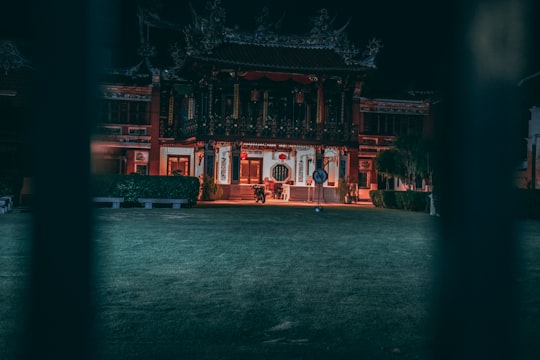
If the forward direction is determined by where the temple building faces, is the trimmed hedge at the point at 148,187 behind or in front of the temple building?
in front

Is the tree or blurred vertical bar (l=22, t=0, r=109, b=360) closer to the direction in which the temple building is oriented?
the blurred vertical bar

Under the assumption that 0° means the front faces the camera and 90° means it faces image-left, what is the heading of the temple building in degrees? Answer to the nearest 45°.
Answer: approximately 0°

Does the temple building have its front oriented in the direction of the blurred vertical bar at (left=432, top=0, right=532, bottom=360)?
yes

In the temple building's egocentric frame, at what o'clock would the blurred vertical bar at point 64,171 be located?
The blurred vertical bar is roughly at 12 o'clock from the temple building.

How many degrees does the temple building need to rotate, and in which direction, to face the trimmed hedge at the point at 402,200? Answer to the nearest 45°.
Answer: approximately 45° to its left
